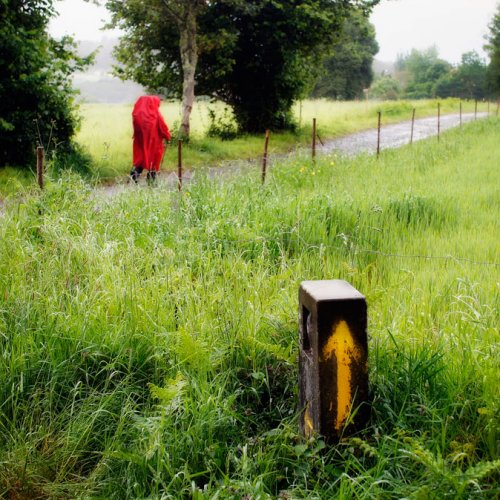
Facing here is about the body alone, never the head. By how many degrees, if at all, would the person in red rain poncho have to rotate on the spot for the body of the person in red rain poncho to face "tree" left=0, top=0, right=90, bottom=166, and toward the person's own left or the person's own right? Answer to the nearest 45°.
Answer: approximately 90° to the person's own left

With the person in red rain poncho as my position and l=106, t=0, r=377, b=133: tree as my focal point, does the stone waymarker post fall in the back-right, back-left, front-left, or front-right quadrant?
back-right
